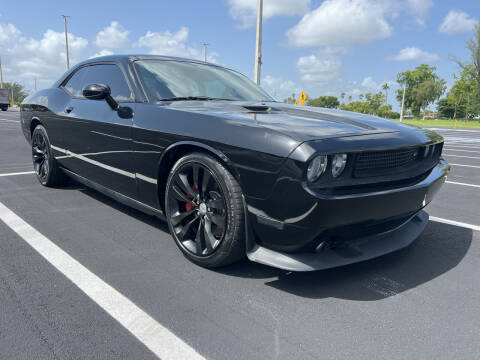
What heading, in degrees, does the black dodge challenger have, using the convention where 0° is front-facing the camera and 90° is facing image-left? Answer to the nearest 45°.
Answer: approximately 315°

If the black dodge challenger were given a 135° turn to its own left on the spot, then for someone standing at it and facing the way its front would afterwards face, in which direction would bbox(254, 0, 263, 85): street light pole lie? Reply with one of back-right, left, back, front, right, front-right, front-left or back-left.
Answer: front

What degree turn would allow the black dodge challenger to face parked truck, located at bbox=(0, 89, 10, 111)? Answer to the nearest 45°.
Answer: approximately 180°
